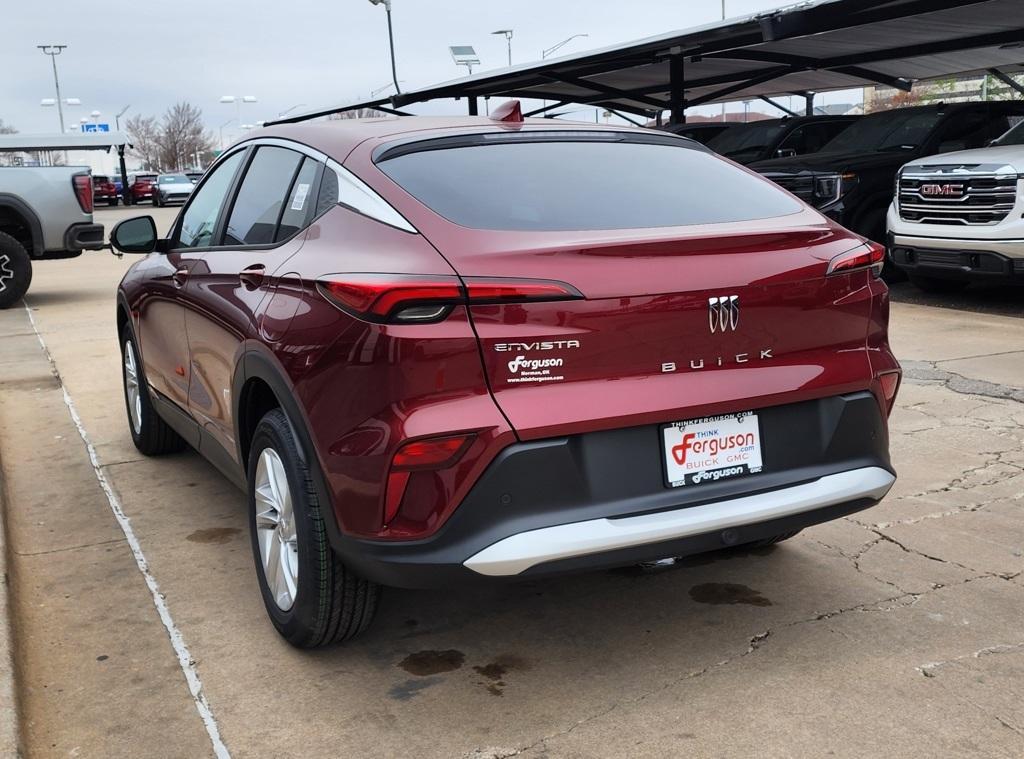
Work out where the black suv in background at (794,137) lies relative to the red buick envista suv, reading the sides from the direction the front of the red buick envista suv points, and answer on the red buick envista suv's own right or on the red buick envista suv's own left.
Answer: on the red buick envista suv's own right

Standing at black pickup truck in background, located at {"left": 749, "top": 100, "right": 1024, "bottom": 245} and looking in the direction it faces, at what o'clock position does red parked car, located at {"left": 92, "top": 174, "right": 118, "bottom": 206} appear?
The red parked car is roughly at 3 o'clock from the black pickup truck in background.

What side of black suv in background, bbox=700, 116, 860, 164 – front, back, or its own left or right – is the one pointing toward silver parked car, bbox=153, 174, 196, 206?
right

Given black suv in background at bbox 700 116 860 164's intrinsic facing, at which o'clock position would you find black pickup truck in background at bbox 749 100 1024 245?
black pickup truck in background at bbox 749 100 1024 245 is roughly at 10 o'clock from black suv in background at bbox 700 116 860 164.

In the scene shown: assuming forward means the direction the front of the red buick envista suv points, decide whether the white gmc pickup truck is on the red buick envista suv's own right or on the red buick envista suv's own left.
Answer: on the red buick envista suv's own right

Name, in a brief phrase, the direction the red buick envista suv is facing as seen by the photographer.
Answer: facing away from the viewer and to the left of the viewer

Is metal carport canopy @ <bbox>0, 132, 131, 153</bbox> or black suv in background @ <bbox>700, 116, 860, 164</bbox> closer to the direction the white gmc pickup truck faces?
the metal carport canopy

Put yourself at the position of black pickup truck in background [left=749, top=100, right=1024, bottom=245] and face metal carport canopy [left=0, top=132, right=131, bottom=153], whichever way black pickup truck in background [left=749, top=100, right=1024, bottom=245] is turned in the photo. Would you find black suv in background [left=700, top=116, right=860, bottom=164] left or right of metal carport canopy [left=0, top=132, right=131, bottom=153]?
right
